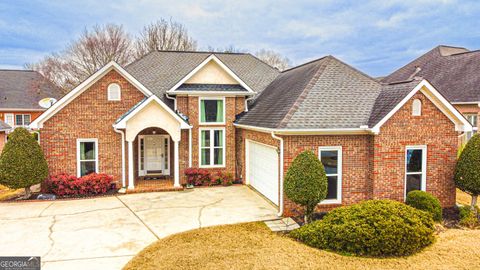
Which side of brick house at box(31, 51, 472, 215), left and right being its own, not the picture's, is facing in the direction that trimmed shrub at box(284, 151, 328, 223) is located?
front

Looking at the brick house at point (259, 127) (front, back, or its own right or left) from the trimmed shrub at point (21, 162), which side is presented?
right

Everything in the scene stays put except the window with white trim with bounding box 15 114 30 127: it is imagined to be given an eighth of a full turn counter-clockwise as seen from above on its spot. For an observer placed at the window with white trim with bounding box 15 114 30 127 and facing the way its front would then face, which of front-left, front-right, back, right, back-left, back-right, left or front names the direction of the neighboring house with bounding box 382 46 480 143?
front

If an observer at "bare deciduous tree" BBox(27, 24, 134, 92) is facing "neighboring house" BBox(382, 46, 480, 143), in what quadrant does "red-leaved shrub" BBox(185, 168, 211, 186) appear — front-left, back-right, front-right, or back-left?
front-right

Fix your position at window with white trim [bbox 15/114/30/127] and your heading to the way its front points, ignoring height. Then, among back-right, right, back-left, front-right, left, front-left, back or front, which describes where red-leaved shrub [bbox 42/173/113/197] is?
front

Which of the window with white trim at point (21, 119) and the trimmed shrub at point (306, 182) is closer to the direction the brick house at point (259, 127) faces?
the trimmed shrub

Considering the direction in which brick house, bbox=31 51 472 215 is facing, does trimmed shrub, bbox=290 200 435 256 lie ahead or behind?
ahead

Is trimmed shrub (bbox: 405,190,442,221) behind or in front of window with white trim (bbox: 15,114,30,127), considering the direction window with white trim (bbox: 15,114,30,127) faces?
in front

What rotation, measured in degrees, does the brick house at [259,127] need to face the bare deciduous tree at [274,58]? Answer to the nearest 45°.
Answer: approximately 180°

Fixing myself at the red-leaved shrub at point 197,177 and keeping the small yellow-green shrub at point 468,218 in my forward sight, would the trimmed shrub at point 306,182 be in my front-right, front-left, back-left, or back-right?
front-right

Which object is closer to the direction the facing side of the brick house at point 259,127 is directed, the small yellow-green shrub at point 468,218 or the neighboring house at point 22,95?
the small yellow-green shrub

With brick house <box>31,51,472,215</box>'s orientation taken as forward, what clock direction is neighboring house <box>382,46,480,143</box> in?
The neighboring house is roughly at 8 o'clock from the brick house.

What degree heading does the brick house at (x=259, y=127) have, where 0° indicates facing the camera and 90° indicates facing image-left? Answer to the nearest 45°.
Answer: approximately 0°

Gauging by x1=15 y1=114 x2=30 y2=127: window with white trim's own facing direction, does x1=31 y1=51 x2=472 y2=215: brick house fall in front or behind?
in front

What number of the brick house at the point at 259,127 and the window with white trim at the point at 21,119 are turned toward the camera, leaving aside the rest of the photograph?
2
